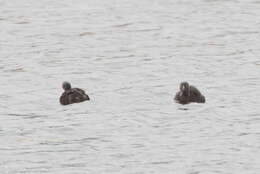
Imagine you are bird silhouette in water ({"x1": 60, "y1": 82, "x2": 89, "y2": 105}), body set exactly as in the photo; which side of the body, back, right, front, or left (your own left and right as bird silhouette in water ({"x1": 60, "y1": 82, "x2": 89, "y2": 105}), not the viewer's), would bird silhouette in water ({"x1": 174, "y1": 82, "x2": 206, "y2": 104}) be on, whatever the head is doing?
back

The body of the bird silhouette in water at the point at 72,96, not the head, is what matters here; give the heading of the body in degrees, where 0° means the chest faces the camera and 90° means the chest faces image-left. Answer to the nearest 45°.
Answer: approximately 90°
